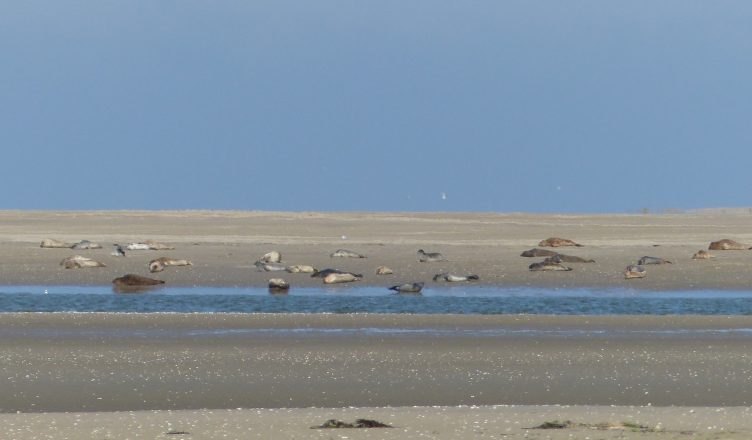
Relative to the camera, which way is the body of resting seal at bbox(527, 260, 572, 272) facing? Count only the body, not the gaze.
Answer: to the viewer's left

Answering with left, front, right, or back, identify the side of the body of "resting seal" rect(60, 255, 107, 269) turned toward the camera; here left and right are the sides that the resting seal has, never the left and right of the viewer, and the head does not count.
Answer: left

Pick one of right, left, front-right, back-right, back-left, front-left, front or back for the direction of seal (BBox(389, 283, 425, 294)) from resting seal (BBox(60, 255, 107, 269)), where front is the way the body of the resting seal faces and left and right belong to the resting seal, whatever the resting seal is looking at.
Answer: back-left

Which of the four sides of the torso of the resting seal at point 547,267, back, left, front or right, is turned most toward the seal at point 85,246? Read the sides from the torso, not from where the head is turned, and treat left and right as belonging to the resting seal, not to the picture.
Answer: front

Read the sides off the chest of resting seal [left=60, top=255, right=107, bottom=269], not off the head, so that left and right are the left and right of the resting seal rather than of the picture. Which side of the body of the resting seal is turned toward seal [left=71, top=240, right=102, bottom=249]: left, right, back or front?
right

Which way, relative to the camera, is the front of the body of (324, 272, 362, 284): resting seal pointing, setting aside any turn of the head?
to the viewer's left

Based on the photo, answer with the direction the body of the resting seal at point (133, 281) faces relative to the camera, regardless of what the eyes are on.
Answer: to the viewer's left

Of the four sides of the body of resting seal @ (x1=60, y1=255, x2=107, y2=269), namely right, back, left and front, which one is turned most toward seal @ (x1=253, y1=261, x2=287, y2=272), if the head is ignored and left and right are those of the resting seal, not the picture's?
back
